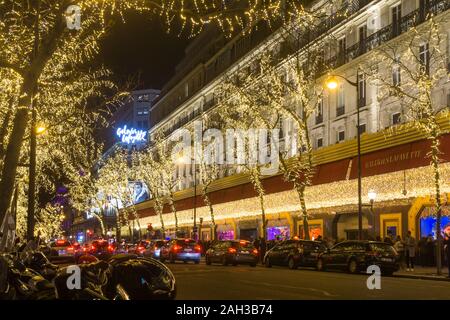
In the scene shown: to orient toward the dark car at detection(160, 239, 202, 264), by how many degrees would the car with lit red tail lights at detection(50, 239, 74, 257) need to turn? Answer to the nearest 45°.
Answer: approximately 90° to its right

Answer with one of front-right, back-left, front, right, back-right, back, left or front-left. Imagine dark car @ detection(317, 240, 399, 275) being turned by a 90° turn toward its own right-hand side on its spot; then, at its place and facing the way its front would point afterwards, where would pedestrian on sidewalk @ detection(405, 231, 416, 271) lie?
front

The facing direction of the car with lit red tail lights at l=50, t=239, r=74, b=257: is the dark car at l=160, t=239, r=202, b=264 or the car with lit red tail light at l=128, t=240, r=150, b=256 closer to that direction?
the car with lit red tail light

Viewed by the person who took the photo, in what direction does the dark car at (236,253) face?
facing away from the viewer and to the left of the viewer

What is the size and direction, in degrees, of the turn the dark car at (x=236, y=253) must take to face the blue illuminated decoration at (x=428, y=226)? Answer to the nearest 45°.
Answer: approximately 135° to its right

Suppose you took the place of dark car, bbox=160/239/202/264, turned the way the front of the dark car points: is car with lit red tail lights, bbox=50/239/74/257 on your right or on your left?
on your left

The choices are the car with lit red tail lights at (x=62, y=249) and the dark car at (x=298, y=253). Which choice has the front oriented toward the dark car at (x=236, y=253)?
the dark car at (x=298, y=253)

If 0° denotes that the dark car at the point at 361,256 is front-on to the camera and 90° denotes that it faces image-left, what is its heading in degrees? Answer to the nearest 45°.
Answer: approximately 135°

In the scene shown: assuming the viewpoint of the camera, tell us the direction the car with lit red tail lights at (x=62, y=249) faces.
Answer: facing away from the viewer

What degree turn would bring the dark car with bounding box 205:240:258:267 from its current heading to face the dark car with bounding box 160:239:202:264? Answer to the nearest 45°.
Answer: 0° — it already faces it

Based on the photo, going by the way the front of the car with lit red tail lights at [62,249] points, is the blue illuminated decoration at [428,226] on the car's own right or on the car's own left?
on the car's own right

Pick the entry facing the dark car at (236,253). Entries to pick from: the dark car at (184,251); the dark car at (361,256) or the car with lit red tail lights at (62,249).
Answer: the dark car at (361,256)

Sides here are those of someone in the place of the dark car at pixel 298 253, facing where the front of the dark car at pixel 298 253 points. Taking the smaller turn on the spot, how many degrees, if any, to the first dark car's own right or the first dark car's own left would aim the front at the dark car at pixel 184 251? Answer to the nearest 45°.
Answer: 0° — it already faces it

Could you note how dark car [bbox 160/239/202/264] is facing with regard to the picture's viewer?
facing away from the viewer and to the left of the viewer

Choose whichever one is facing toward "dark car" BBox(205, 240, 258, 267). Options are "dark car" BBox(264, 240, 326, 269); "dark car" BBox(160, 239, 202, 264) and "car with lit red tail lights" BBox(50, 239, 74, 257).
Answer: "dark car" BBox(264, 240, 326, 269)
